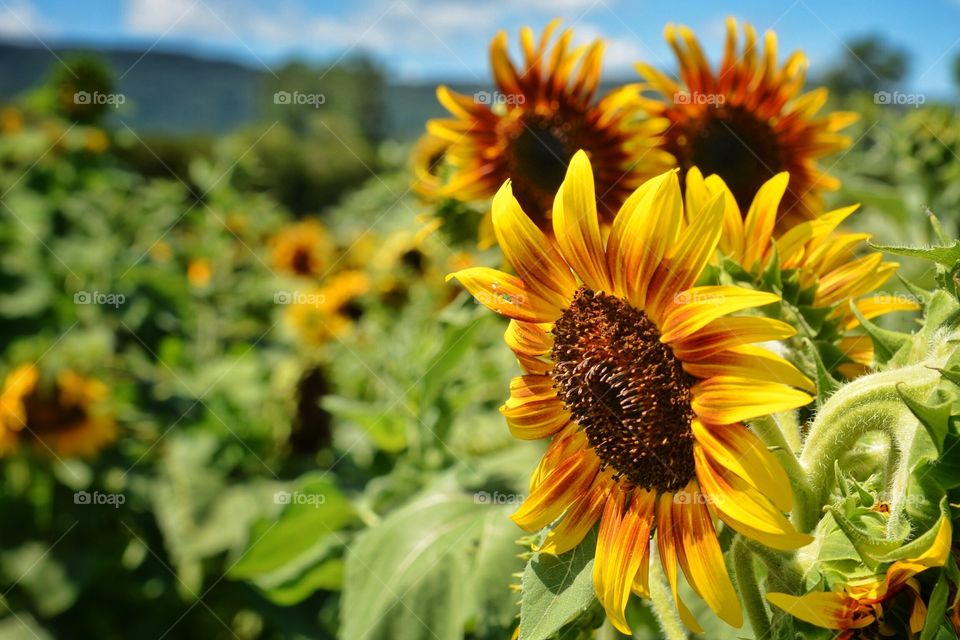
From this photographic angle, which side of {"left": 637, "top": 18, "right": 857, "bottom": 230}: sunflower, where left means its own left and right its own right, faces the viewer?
front

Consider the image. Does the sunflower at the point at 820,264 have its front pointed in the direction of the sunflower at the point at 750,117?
no

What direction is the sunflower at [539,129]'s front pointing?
toward the camera

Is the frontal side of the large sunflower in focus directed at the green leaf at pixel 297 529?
no

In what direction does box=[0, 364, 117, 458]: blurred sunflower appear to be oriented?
toward the camera

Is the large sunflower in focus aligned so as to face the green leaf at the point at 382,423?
no

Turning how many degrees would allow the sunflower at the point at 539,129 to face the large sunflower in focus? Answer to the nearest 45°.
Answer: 0° — it already faces it

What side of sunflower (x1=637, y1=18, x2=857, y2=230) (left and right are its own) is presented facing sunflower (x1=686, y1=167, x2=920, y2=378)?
front

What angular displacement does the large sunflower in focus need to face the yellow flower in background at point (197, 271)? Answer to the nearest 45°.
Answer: approximately 90° to its right

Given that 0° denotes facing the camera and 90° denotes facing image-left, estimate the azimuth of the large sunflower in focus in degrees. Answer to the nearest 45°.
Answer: approximately 45°

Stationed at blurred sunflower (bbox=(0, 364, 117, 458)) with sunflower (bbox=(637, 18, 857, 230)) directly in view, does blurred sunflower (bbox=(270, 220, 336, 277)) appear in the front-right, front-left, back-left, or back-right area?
back-left

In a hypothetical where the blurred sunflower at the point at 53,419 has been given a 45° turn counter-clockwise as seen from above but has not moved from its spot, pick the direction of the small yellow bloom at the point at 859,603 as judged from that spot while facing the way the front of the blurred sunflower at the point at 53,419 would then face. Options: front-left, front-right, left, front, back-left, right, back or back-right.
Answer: front-right
